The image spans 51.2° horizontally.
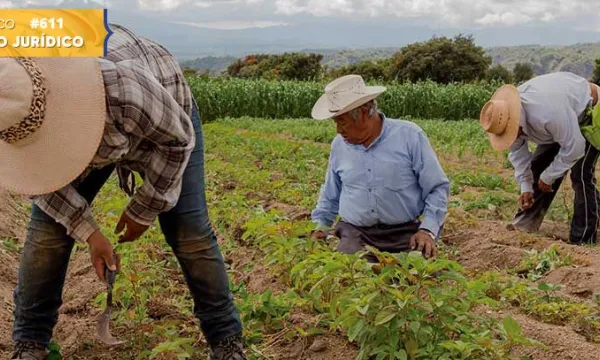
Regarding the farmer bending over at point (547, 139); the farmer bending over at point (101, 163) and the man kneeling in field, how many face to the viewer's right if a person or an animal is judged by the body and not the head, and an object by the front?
0

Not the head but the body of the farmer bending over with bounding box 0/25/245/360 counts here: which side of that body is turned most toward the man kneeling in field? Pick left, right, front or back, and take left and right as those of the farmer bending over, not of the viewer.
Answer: back

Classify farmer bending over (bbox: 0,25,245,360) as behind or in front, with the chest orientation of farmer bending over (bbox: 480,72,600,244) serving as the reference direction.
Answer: in front

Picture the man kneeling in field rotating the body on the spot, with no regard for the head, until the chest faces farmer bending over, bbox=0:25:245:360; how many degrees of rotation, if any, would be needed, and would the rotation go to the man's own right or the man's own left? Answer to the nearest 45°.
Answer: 0° — they already face them

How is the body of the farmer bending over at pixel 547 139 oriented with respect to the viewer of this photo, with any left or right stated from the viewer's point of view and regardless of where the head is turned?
facing the viewer and to the left of the viewer

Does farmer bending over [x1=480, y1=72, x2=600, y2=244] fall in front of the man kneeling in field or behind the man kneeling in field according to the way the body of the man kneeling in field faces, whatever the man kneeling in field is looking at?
behind

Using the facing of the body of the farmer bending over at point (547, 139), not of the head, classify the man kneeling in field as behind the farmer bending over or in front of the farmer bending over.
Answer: in front
